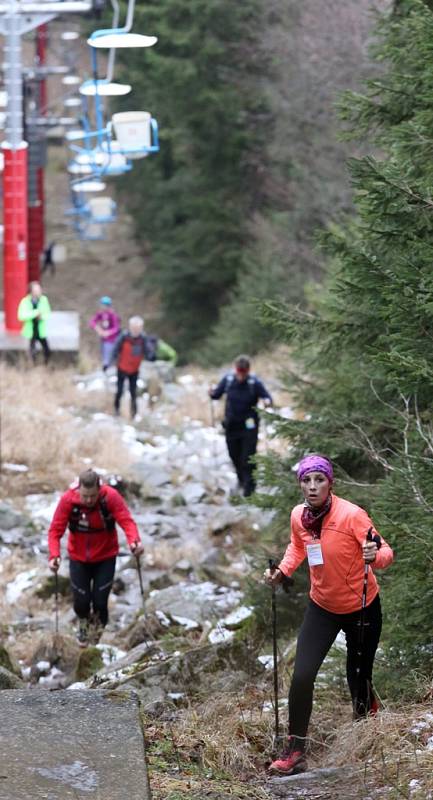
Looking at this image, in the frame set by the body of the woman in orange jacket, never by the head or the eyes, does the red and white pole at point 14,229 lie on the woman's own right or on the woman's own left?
on the woman's own right

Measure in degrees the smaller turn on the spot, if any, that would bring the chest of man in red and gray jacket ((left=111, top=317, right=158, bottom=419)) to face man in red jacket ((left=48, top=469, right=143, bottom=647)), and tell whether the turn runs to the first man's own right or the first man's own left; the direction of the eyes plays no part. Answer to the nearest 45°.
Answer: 0° — they already face them

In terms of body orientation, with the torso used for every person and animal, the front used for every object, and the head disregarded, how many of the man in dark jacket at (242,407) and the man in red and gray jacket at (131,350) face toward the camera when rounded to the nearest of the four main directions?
2

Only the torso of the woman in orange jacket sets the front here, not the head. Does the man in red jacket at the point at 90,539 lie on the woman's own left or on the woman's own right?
on the woman's own right
